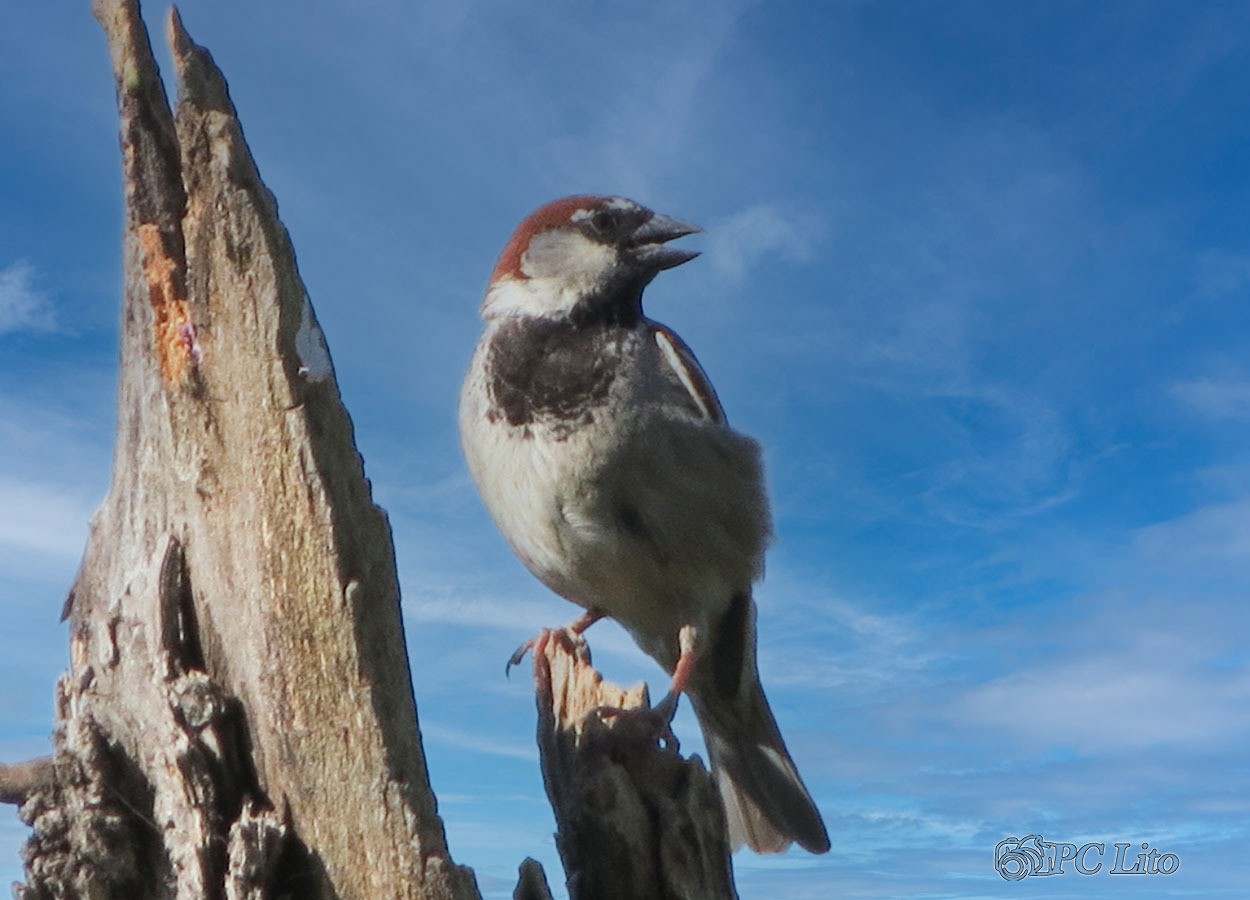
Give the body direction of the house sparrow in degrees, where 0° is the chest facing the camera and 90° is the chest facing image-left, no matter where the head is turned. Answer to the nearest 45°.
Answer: approximately 45°

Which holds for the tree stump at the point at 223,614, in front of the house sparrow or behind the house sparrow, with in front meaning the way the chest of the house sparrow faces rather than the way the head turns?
in front
